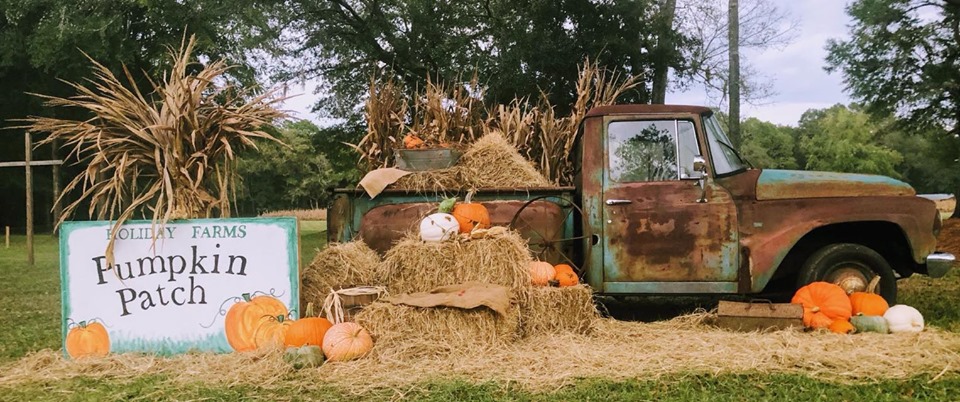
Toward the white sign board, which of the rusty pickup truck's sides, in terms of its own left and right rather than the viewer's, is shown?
back

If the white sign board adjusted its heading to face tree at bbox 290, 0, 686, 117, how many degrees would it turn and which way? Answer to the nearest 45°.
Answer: approximately 135° to its left

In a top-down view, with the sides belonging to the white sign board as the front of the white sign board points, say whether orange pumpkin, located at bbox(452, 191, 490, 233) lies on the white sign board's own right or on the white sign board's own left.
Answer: on the white sign board's own left

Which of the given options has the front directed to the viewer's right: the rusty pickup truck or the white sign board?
the rusty pickup truck

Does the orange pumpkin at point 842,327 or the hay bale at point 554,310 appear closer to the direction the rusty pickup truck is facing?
the orange pumpkin

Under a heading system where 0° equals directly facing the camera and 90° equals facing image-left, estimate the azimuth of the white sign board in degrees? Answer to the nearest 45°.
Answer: approximately 0°

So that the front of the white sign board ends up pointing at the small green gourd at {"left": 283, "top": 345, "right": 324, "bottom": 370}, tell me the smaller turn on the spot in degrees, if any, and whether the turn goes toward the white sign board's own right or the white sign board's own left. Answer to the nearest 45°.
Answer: approximately 45° to the white sign board's own left

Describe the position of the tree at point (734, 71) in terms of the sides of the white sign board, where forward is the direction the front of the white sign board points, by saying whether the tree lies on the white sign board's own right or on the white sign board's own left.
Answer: on the white sign board's own left

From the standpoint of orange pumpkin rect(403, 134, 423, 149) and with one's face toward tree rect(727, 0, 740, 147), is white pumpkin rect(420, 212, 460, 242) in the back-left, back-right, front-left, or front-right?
back-right

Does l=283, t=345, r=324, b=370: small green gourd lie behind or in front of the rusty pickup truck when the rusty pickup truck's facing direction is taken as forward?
behind

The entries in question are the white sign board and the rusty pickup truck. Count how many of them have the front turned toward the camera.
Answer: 1

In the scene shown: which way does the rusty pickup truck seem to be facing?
to the viewer's right
